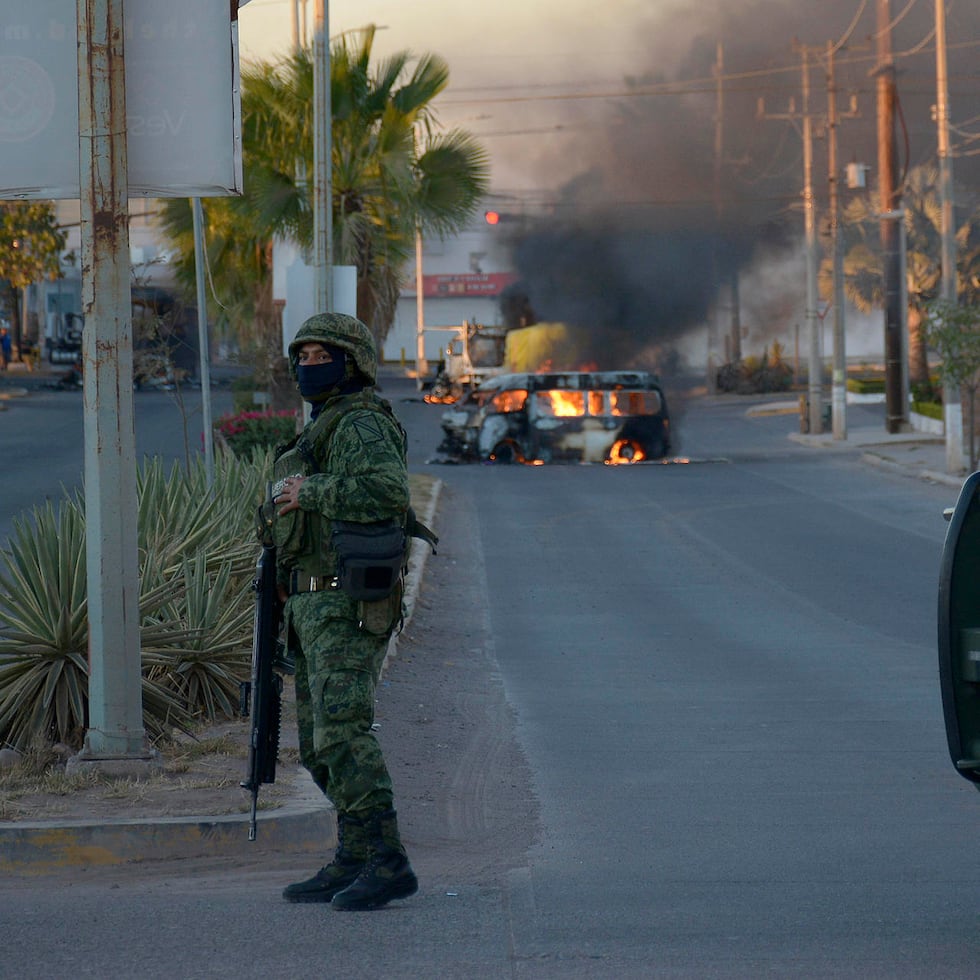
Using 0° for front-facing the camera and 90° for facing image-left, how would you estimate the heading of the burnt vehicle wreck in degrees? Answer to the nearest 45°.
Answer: approximately 90°

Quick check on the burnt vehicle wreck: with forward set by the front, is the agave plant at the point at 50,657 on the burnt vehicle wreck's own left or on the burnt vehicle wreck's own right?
on the burnt vehicle wreck's own left
